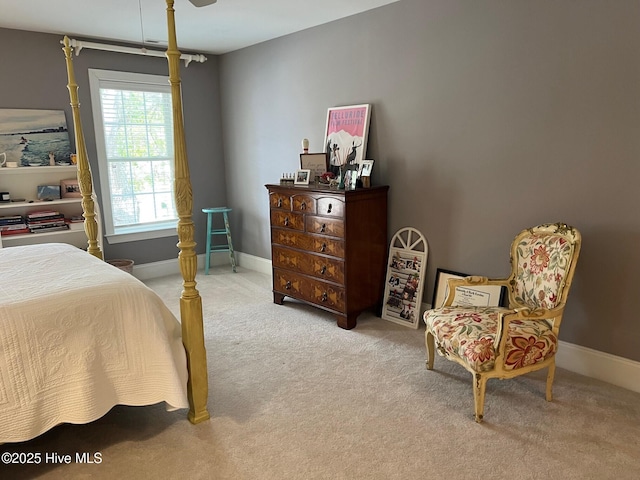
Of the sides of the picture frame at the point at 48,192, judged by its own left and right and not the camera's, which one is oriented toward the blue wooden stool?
left

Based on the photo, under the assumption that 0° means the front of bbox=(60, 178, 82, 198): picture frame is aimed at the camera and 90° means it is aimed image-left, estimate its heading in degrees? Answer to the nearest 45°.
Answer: approximately 0°

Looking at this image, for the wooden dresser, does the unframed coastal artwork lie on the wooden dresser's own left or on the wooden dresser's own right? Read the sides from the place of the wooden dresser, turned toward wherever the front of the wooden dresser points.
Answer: on the wooden dresser's own right

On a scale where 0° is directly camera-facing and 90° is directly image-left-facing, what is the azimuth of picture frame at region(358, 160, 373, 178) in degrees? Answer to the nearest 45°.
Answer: approximately 45°

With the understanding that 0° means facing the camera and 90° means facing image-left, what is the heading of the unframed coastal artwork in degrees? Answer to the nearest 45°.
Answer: approximately 0°

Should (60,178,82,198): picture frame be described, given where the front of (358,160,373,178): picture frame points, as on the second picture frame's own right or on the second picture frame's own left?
on the second picture frame's own right
